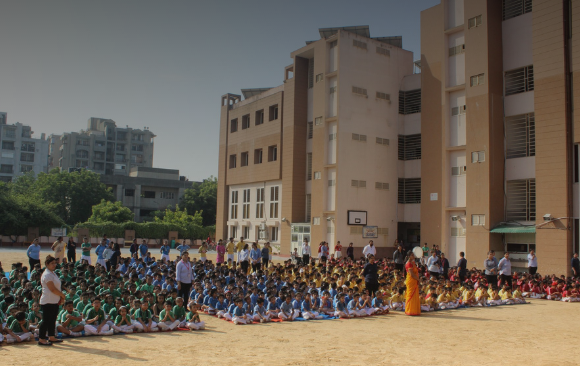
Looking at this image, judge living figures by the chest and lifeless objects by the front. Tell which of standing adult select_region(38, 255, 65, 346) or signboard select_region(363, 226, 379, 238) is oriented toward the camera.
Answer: the signboard

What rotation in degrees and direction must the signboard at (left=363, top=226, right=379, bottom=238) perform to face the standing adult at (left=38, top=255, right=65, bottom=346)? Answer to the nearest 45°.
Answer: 0° — it already faces them

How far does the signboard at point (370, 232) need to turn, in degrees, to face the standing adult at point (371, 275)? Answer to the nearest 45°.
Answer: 0° — it already faces them

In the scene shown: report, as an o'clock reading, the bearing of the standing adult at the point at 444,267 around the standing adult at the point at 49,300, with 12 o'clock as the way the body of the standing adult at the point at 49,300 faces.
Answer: the standing adult at the point at 444,267 is roughly at 11 o'clock from the standing adult at the point at 49,300.

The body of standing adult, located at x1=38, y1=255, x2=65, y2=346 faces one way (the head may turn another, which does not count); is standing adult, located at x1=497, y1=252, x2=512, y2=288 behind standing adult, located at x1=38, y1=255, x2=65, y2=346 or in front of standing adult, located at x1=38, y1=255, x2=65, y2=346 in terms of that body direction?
in front

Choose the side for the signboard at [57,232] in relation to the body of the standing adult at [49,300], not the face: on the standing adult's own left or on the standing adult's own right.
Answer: on the standing adult's own left

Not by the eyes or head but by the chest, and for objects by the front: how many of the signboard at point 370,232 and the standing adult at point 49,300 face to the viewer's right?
1

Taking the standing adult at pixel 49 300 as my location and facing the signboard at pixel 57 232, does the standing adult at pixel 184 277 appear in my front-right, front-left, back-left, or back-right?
front-right

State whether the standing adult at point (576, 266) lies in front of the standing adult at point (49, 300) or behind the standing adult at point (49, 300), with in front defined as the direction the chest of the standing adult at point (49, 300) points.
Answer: in front

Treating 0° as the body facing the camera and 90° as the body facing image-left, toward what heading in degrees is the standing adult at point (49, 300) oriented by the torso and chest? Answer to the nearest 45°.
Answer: approximately 270°

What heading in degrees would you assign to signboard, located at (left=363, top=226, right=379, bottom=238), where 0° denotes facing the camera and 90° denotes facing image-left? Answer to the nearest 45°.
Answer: approximately 0°

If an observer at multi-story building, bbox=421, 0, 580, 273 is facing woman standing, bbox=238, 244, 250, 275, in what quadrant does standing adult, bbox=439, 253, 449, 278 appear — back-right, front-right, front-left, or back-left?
front-left

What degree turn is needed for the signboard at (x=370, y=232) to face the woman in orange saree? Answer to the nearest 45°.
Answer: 0° — it already faces them
